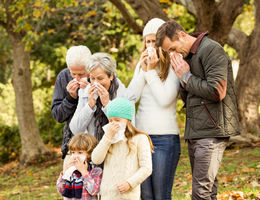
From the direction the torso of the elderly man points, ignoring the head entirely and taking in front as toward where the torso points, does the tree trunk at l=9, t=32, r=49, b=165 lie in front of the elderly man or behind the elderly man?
behind

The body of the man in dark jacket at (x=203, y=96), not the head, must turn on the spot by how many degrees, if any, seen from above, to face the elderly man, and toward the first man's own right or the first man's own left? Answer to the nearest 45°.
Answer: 0° — they already face them

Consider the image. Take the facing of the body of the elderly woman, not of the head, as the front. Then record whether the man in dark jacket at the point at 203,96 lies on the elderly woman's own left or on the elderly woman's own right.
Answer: on the elderly woman's own left

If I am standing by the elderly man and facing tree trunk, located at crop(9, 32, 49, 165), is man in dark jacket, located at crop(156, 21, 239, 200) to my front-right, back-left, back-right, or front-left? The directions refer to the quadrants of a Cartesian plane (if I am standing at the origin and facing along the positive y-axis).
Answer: back-right

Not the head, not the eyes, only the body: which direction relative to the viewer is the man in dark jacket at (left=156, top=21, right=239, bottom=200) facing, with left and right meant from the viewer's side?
facing to the left of the viewer

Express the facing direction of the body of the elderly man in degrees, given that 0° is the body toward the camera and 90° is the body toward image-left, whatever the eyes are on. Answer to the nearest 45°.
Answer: approximately 315°
